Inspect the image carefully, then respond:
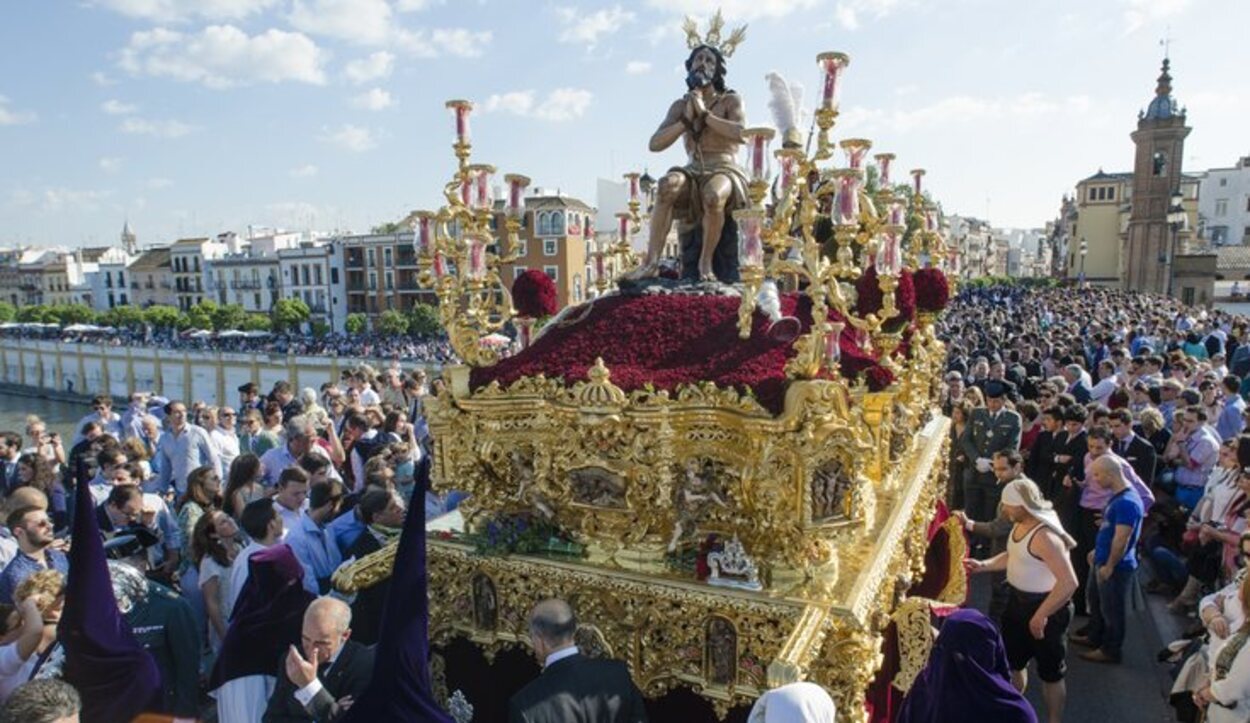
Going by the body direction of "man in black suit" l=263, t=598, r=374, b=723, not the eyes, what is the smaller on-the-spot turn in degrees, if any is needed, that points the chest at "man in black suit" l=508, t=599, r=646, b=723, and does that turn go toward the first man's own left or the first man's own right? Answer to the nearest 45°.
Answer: approximately 90° to the first man's own left

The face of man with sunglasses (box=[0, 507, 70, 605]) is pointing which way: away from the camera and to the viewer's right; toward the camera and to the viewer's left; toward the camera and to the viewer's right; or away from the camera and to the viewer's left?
toward the camera and to the viewer's right

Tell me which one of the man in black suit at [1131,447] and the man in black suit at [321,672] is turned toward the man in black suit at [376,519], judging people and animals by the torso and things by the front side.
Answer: the man in black suit at [1131,447]

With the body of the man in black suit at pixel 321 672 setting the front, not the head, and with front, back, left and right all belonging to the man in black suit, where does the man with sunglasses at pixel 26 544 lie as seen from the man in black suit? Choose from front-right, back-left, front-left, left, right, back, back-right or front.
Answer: right

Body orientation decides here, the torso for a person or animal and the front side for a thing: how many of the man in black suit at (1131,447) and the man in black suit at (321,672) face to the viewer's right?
0

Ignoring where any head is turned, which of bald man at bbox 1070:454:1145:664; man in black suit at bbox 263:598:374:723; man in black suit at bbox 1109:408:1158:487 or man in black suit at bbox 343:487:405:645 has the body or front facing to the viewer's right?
man in black suit at bbox 343:487:405:645

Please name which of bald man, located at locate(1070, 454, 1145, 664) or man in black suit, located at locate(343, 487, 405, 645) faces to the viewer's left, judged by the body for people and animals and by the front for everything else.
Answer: the bald man

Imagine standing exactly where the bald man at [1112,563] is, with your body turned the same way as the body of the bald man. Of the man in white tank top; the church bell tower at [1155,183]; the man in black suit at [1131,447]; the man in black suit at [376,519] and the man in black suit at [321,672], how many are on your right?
2

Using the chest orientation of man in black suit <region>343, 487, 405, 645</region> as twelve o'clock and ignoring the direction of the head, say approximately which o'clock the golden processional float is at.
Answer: The golden processional float is roughly at 11 o'clock from the man in black suit.

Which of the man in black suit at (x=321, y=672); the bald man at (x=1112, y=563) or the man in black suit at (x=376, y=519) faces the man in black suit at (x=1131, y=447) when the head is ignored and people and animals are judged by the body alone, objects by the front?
the man in black suit at (x=376, y=519)

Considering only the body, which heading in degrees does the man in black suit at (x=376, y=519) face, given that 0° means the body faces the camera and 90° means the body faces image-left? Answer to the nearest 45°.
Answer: approximately 270°

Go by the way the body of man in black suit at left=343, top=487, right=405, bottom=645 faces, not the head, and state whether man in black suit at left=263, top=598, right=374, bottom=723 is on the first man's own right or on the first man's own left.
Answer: on the first man's own right

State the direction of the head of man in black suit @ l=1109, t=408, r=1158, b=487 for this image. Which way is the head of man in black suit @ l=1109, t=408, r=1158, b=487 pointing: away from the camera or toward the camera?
toward the camera

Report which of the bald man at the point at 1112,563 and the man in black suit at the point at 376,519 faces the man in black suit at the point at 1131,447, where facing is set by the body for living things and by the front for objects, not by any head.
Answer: the man in black suit at the point at 376,519

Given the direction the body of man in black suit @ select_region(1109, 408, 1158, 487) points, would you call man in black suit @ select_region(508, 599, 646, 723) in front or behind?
in front

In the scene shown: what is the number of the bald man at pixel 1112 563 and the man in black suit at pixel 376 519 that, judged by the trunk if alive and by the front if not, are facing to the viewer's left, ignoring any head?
1
